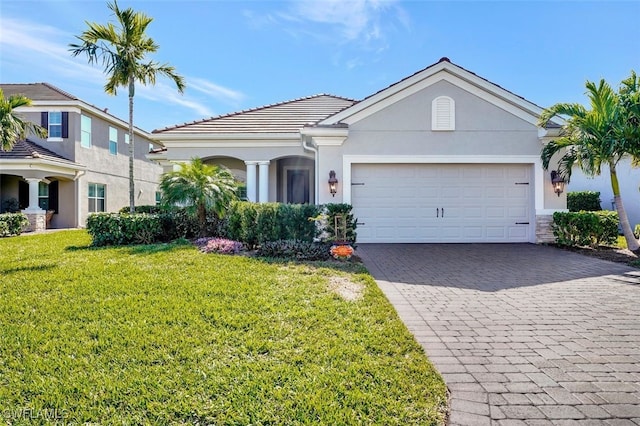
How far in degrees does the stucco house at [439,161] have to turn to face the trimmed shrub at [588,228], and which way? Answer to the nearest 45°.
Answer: approximately 90° to its left

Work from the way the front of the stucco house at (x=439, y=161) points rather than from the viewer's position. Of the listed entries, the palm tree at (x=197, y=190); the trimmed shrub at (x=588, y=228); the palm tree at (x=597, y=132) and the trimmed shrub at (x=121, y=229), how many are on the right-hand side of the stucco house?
2

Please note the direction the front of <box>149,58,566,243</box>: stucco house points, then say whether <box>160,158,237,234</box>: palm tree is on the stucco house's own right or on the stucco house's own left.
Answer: on the stucco house's own right

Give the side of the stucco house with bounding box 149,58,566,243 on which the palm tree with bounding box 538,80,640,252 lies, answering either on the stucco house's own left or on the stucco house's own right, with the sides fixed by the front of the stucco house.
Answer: on the stucco house's own left

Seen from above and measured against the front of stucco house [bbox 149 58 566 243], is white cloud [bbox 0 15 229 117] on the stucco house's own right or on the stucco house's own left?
on the stucco house's own right

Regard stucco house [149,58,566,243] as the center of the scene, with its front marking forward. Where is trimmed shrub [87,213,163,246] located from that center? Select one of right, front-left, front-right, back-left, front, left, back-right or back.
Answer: right

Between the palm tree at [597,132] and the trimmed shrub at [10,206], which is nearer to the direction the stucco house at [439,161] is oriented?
the palm tree

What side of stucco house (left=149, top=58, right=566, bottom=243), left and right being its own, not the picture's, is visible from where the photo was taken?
front

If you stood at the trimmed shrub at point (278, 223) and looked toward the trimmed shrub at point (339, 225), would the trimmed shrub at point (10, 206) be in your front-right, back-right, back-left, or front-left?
back-left
